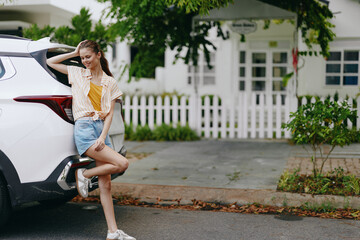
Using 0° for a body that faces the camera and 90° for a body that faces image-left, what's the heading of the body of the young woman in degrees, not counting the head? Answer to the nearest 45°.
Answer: approximately 315°

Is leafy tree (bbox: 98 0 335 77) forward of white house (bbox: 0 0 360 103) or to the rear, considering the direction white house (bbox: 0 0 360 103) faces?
forward

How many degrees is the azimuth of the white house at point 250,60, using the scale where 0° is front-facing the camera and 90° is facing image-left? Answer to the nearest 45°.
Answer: approximately 0°

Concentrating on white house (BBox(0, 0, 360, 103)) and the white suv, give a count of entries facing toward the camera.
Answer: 1

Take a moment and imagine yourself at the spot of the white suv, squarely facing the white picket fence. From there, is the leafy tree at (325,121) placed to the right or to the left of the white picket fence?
right

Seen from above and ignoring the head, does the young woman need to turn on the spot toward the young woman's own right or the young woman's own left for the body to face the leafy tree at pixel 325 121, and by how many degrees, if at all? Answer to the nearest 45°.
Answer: approximately 90° to the young woman's own left

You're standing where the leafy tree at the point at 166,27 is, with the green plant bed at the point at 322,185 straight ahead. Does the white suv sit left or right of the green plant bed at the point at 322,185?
right

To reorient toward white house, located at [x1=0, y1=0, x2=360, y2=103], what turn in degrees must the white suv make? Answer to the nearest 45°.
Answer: approximately 90° to its right

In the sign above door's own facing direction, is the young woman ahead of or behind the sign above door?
ahead

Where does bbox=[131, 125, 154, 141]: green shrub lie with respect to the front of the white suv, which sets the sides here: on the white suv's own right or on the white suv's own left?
on the white suv's own right

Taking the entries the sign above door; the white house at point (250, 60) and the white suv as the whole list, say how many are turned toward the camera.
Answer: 2
